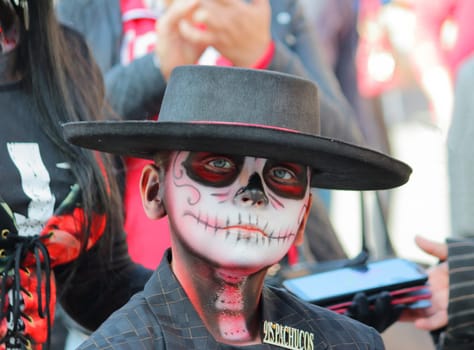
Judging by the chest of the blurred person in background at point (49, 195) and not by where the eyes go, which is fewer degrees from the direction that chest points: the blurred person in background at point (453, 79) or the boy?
the boy

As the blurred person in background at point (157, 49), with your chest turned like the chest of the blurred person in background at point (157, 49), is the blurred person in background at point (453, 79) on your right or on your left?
on your left

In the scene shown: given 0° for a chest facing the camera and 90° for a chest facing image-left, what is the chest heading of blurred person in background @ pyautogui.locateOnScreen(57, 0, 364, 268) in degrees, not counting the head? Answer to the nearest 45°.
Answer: approximately 0°

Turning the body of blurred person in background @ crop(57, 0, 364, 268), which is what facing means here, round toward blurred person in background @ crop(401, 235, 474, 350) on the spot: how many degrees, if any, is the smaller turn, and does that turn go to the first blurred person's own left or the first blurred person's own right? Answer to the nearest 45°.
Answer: approximately 45° to the first blurred person's own left

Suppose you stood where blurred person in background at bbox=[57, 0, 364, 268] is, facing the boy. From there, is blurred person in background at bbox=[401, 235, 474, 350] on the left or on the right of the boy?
left

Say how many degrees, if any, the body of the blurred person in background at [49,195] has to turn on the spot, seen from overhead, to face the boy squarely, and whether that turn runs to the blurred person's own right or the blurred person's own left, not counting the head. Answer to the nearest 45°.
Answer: approximately 45° to the blurred person's own left

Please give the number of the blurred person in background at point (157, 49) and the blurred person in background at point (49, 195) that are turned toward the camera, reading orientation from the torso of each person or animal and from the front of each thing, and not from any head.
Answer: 2

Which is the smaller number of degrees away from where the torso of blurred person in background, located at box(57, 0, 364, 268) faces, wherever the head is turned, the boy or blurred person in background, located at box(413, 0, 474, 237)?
the boy

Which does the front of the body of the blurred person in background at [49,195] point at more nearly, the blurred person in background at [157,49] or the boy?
the boy
